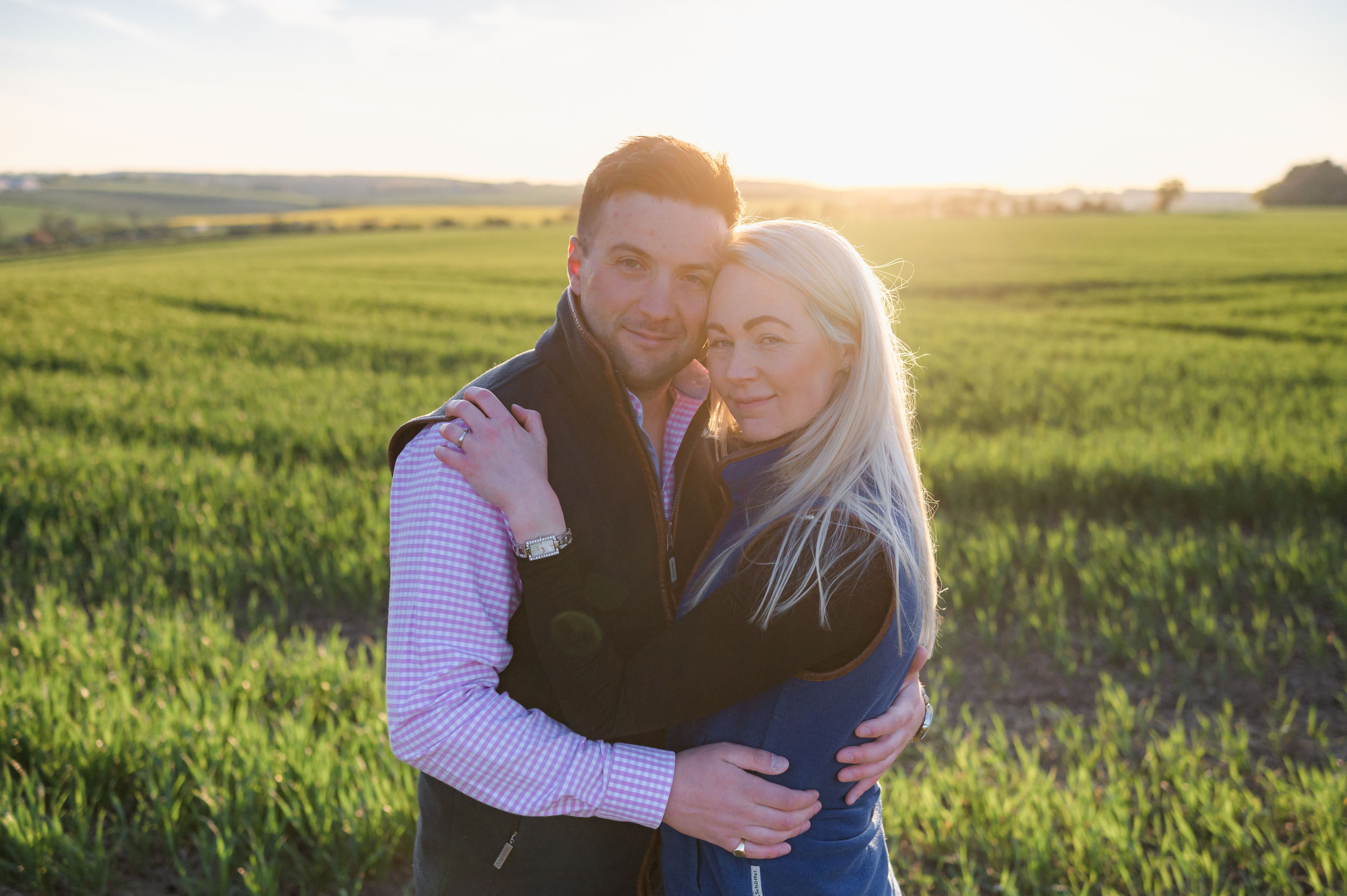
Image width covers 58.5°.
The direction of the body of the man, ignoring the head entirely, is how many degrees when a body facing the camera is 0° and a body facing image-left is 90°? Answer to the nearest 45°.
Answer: approximately 315°
